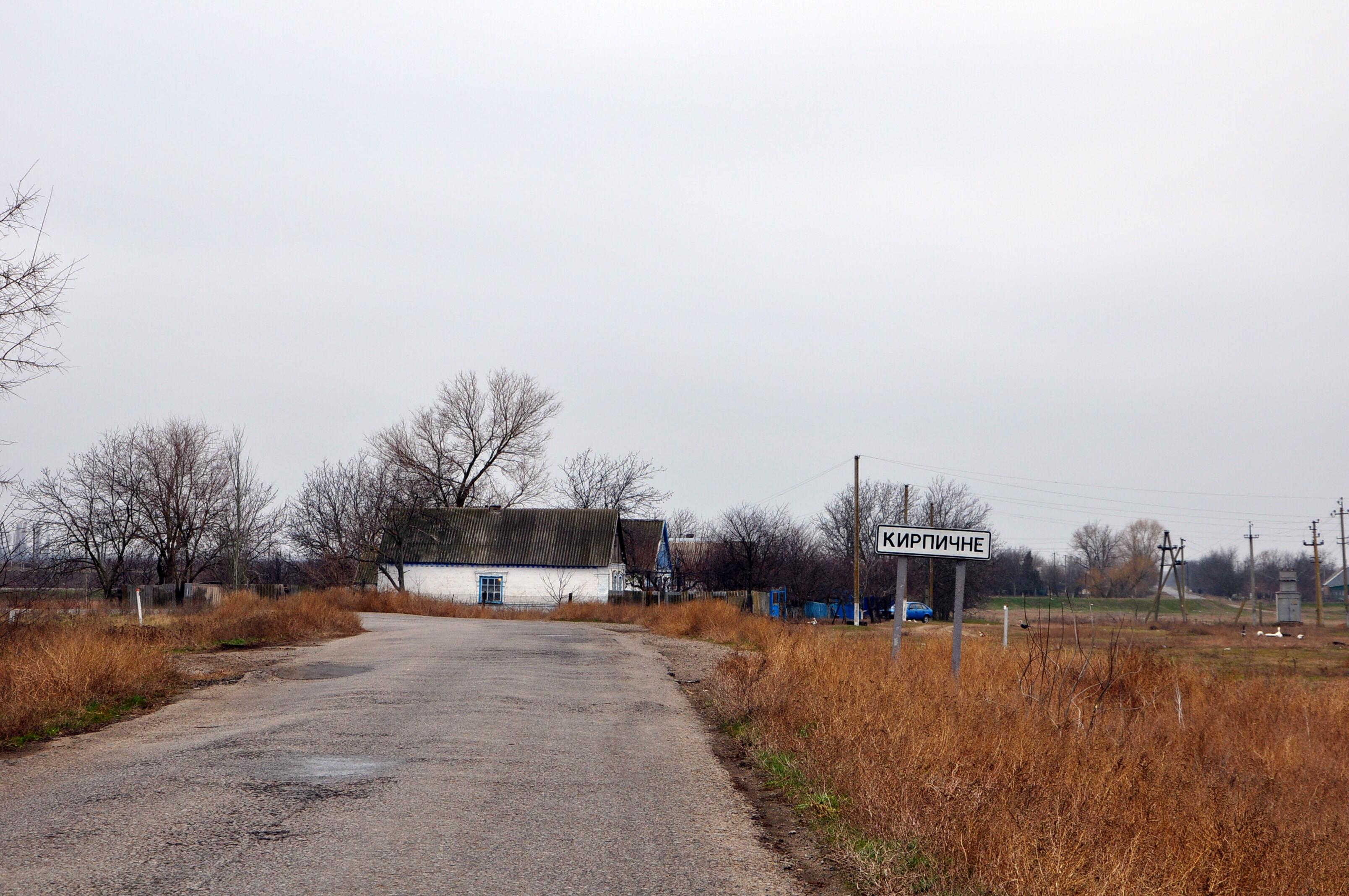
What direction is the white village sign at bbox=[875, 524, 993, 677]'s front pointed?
toward the camera
